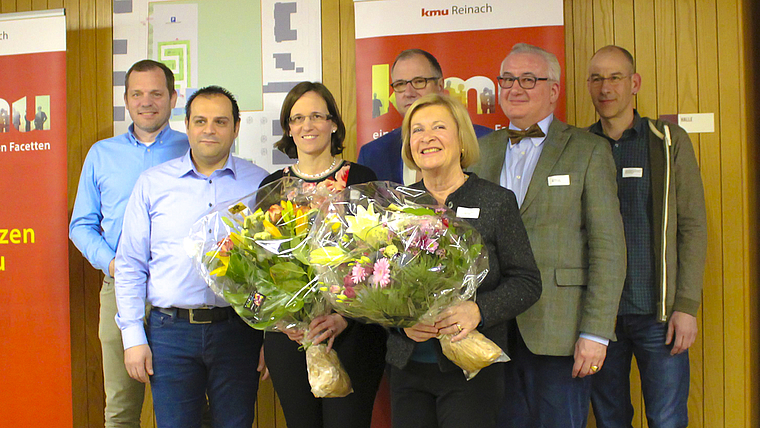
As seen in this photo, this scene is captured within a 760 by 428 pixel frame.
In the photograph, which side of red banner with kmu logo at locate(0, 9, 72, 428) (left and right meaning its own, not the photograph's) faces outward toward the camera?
front

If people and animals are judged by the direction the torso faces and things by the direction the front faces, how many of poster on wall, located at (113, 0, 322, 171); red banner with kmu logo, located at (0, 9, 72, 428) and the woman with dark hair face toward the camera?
3

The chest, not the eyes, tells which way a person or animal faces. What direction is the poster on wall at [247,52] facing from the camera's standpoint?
toward the camera

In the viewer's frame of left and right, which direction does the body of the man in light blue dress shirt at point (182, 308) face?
facing the viewer

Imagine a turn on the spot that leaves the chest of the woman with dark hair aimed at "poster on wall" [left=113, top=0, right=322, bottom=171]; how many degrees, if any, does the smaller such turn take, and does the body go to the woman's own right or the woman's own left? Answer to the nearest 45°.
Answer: approximately 180°

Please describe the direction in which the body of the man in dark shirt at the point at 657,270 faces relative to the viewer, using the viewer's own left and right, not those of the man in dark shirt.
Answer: facing the viewer and to the left of the viewer

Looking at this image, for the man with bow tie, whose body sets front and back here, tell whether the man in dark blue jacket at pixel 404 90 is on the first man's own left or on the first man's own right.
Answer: on the first man's own right

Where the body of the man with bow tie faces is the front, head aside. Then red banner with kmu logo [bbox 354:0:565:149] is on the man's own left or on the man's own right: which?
on the man's own right

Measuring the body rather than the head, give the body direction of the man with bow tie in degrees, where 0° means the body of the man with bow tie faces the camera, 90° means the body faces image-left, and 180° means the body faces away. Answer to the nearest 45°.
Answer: approximately 45°
